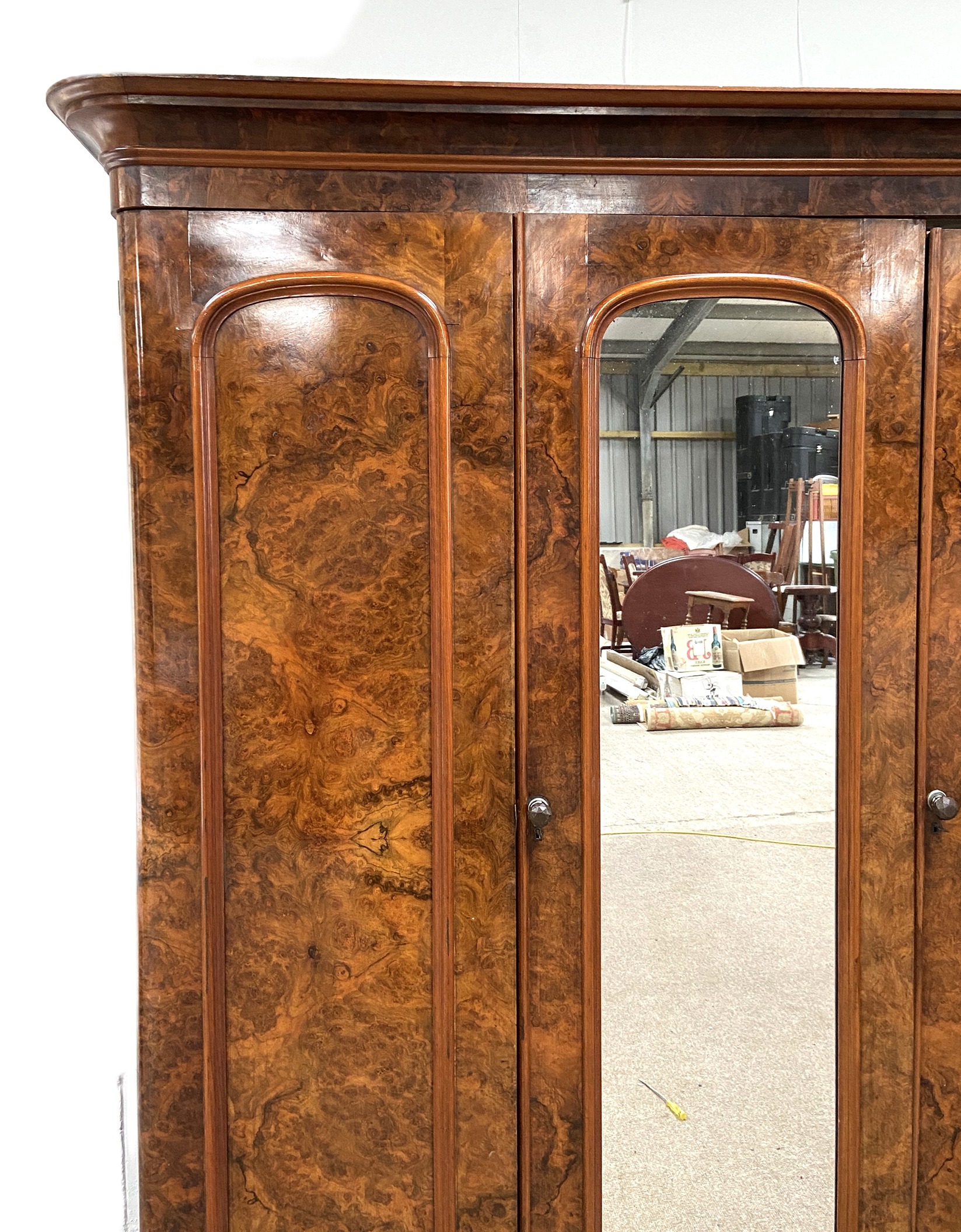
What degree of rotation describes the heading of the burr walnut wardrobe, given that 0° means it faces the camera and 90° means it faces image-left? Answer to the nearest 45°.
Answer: approximately 0°
